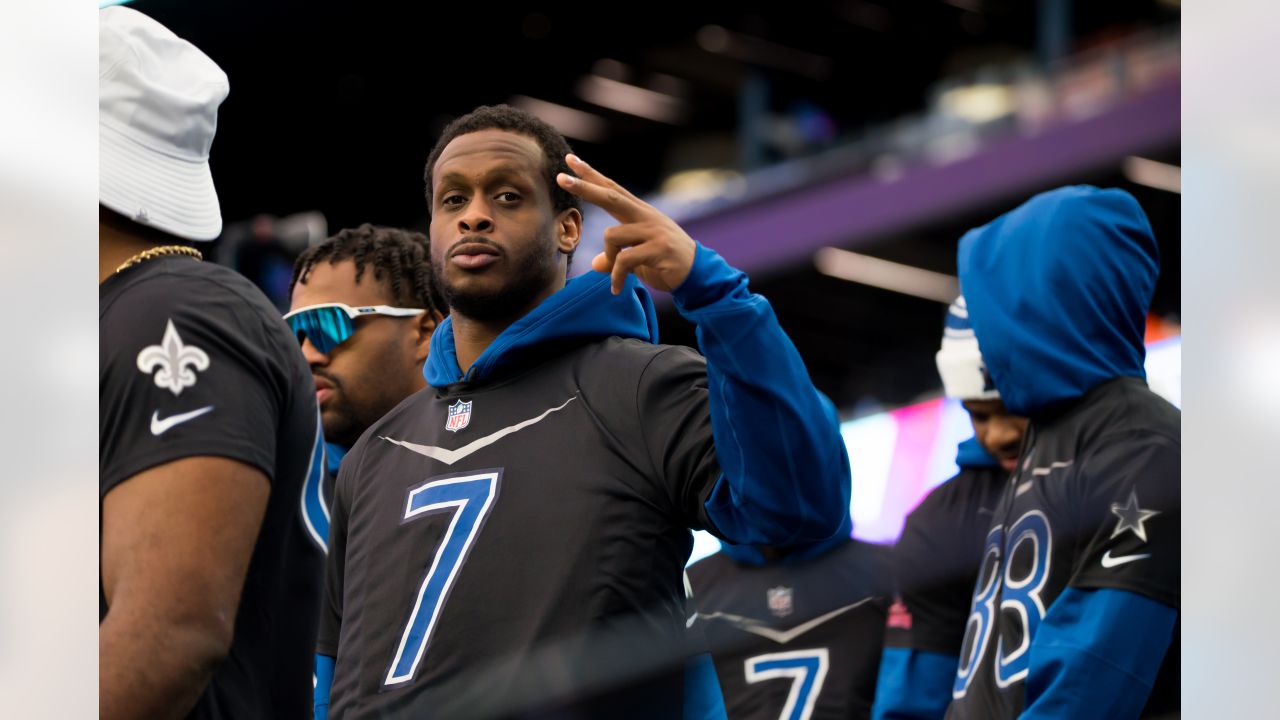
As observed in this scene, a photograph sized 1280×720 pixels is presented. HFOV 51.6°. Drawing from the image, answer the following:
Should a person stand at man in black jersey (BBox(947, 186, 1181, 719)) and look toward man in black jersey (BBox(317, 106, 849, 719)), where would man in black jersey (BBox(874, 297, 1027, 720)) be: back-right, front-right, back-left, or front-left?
back-right

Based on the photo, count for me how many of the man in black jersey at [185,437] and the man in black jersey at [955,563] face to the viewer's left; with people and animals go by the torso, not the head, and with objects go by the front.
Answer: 1

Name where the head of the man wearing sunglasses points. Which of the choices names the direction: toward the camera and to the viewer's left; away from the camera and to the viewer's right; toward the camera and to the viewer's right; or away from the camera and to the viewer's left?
toward the camera and to the viewer's left

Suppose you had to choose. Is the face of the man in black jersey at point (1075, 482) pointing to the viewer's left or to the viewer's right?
to the viewer's left

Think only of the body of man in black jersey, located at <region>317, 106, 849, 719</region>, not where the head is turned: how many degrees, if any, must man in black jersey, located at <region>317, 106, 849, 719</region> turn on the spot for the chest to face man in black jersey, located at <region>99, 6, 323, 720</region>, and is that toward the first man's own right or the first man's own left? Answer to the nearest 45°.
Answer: approximately 45° to the first man's own right
